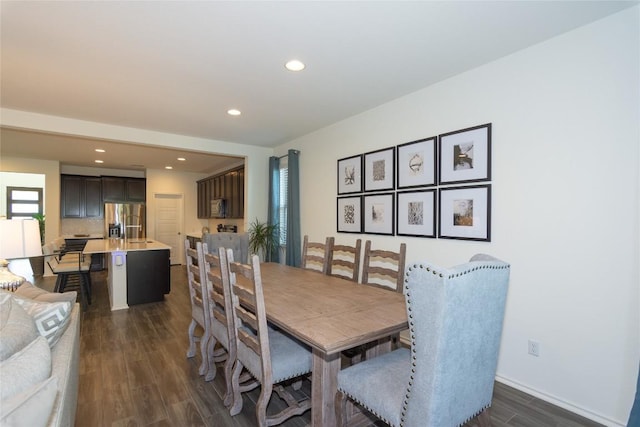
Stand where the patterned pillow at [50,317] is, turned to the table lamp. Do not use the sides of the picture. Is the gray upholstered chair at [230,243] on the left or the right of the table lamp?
right

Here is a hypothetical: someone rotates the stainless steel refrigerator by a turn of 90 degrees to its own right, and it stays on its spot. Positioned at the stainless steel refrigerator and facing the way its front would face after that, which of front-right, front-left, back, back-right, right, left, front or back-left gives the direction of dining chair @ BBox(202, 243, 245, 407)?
left

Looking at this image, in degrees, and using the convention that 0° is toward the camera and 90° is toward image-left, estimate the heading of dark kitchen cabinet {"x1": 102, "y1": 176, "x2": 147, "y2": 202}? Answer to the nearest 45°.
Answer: approximately 0°

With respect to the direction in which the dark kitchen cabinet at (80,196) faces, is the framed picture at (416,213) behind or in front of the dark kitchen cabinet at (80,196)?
in front

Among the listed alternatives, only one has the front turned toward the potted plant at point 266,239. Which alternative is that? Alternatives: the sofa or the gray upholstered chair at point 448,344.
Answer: the gray upholstered chair

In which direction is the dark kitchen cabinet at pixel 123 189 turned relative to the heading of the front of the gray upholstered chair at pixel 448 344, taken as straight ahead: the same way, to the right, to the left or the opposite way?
the opposite way

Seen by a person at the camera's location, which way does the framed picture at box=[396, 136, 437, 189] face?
facing the viewer and to the left of the viewer

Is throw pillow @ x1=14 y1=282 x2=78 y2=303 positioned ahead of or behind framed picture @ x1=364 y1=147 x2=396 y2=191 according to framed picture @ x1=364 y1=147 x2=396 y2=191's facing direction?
ahead

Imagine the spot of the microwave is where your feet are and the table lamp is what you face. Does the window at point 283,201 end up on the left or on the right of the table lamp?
left

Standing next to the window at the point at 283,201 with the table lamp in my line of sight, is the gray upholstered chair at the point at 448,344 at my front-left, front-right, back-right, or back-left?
front-left

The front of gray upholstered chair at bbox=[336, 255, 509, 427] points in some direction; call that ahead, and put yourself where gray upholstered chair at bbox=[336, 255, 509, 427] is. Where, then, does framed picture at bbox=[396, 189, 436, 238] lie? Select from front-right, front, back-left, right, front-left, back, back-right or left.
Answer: front-right

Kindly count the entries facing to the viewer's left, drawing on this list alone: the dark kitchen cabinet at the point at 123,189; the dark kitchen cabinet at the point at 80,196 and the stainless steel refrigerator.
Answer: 0

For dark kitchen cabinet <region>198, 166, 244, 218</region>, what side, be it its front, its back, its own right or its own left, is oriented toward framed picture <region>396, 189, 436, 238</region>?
left

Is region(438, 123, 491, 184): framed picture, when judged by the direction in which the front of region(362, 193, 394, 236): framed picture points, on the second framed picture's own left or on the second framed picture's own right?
on the second framed picture's own left

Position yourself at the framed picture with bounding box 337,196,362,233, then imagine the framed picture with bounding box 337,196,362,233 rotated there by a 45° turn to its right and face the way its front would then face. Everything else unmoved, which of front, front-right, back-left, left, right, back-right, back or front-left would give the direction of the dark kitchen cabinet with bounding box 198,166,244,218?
front-right

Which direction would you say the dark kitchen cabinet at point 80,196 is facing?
toward the camera
